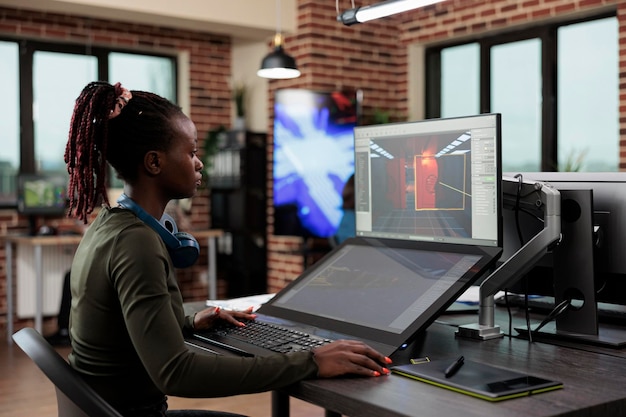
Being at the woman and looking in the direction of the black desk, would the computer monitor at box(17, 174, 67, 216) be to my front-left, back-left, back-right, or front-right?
back-left

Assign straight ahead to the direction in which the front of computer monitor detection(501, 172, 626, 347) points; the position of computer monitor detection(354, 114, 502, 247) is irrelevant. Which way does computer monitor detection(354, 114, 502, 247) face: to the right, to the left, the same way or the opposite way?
the opposite way

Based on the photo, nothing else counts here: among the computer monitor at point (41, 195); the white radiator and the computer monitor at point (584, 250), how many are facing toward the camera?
2

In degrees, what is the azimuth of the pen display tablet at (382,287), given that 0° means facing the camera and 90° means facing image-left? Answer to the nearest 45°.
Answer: approximately 45°

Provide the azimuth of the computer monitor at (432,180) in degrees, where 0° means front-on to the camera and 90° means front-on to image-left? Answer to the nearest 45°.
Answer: approximately 45°

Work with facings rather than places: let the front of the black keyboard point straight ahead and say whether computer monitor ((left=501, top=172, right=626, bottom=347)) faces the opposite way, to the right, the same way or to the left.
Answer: the opposite way

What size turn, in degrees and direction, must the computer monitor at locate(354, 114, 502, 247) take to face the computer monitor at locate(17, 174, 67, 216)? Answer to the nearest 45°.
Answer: approximately 90° to its right

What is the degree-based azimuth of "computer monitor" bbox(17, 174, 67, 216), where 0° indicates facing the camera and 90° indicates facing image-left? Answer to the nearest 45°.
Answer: approximately 0°

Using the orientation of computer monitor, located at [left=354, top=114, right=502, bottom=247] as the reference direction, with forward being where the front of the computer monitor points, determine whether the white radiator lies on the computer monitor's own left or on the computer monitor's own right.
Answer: on the computer monitor's own right

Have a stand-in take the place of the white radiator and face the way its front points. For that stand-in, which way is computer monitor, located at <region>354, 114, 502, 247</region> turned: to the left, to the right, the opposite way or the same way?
to the right

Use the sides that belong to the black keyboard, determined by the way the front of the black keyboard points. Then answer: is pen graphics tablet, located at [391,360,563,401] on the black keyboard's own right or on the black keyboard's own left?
on the black keyboard's own left

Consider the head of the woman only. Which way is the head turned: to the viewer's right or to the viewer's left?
to the viewer's right

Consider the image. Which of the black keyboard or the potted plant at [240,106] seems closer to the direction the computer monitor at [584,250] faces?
the potted plant
